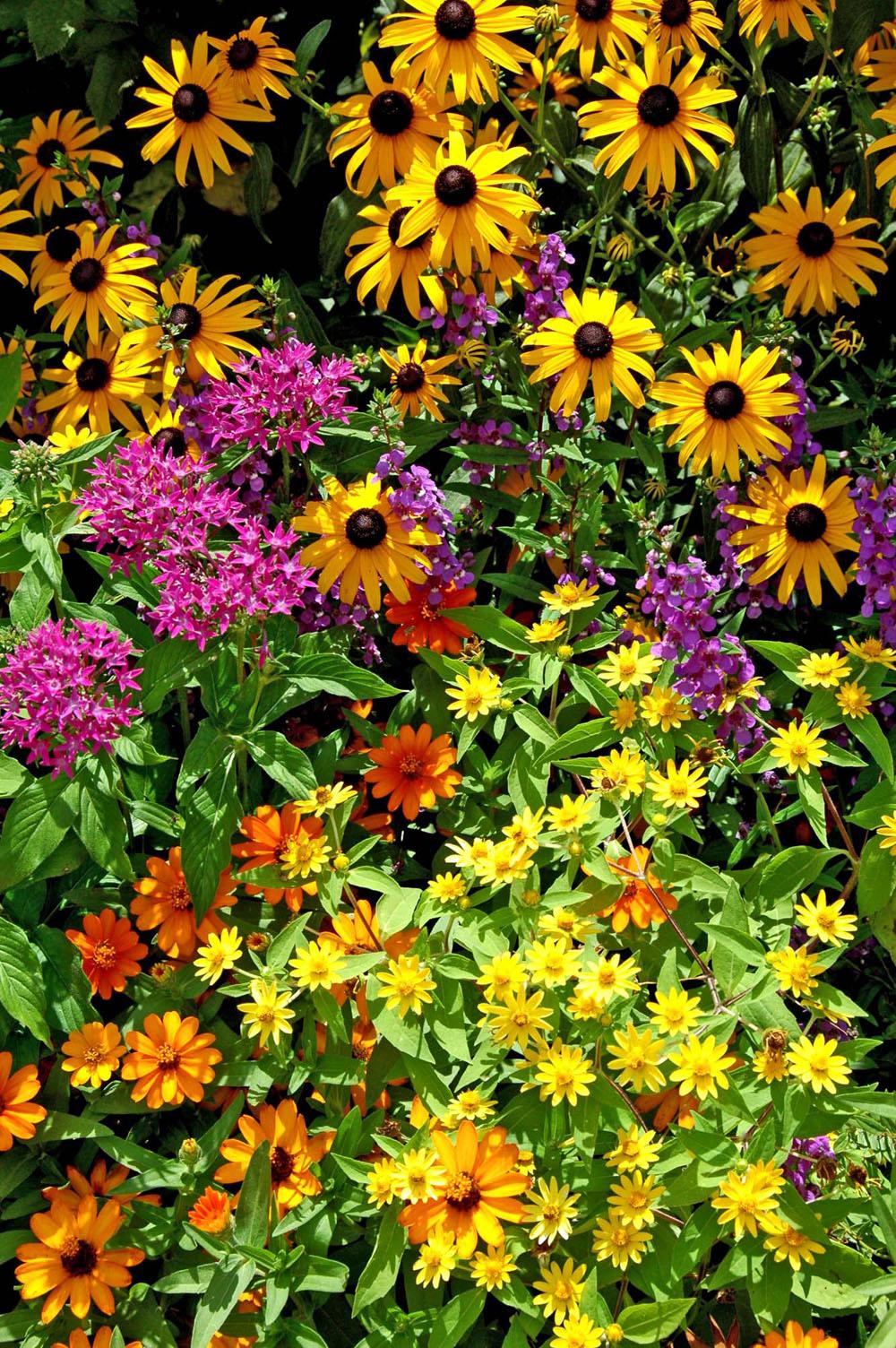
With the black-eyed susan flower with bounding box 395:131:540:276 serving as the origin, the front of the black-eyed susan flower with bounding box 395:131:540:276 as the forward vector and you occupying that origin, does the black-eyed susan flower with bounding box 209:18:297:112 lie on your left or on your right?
on your right

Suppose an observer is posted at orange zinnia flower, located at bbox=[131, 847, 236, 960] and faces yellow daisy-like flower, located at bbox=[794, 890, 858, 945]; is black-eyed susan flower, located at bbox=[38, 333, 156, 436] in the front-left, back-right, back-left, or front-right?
back-left
